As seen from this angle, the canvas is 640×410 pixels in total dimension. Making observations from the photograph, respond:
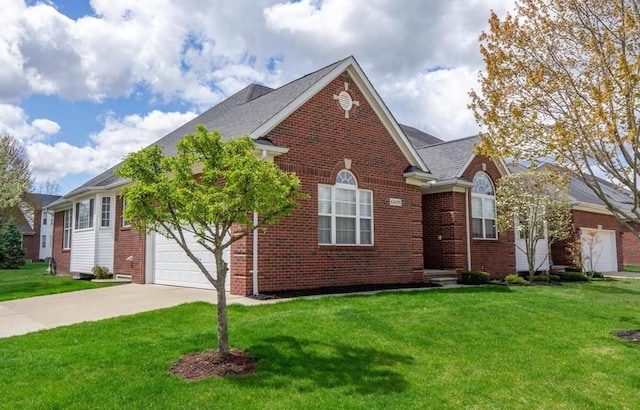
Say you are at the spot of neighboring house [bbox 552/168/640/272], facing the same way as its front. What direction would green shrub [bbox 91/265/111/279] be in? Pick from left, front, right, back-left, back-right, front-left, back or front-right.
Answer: right

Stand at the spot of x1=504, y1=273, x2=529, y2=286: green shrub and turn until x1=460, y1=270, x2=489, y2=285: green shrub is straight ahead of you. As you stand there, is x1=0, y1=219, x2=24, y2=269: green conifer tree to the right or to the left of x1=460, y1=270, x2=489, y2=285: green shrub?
right

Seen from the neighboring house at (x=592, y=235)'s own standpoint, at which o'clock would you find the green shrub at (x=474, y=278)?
The green shrub is roughly at 2 o'clock from the neighboring house.

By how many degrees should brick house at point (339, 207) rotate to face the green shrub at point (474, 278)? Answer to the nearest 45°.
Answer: approximately 45° to its left

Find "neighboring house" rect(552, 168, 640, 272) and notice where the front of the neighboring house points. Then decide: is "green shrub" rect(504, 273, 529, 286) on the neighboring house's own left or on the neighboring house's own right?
on the neighboring house's own right

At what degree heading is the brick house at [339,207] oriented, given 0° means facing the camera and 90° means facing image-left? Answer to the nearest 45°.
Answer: approximately 315°

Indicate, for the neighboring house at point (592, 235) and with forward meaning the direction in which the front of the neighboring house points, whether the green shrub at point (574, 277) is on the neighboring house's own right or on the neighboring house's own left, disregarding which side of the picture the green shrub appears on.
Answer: on the neighboring house's own right

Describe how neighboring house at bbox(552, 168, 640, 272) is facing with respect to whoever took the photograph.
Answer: facing the viewer and to the right of the viewer

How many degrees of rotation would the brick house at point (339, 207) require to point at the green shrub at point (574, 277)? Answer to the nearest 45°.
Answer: approximately 90° to its left
